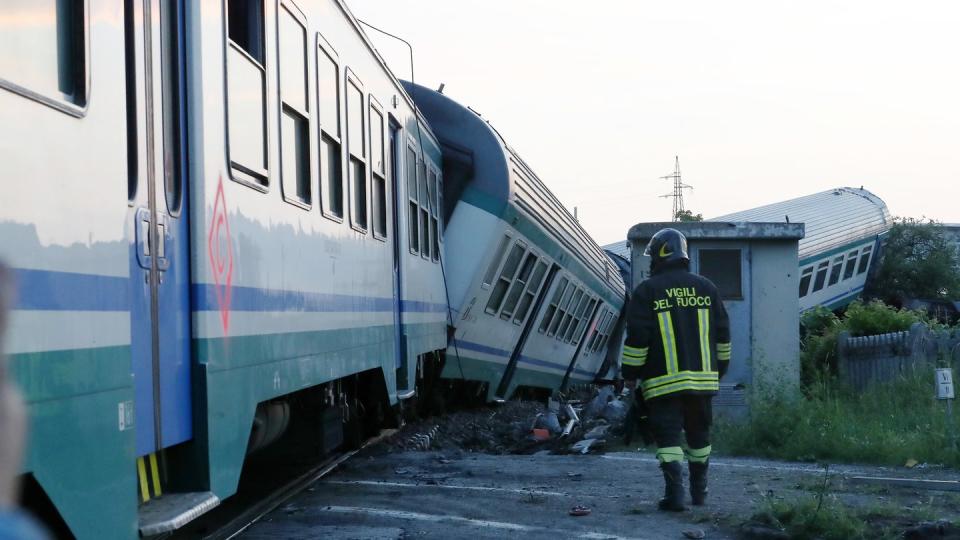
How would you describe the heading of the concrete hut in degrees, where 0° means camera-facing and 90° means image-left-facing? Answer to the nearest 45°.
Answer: approximately 0°

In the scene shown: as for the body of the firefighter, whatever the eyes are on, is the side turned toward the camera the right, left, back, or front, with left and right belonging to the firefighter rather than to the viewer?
back

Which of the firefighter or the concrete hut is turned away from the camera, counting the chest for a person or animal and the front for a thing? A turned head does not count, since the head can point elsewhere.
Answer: the firefighter

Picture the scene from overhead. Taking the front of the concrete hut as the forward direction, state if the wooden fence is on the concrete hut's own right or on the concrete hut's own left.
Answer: on the concrete hut's own left

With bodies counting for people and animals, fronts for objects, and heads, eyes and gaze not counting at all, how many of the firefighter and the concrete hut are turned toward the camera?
1

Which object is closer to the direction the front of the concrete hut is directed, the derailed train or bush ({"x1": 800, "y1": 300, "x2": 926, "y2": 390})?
the derailed train

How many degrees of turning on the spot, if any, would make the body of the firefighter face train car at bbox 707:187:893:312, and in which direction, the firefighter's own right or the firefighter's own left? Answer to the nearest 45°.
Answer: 0° — they already face it

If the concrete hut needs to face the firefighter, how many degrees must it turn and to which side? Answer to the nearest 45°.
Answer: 0° — it already faces them

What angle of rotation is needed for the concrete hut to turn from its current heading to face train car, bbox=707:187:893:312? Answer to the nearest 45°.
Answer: approximately 180°

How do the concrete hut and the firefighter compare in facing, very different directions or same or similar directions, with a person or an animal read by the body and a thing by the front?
very different directions

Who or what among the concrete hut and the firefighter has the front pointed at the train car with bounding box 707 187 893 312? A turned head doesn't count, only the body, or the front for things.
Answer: the firefighter

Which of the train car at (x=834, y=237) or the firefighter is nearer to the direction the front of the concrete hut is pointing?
the firefighter
